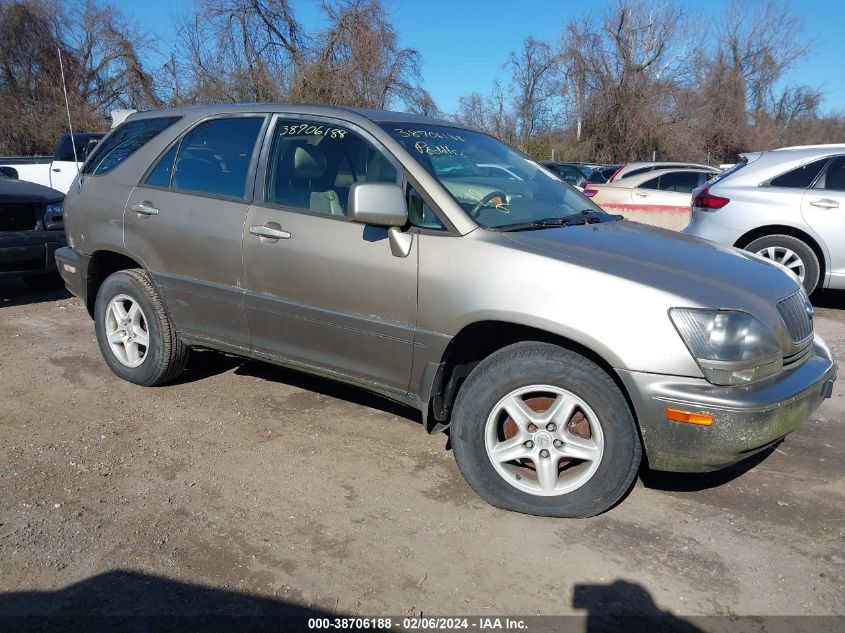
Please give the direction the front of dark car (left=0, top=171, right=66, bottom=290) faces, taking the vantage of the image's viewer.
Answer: facing the viewer

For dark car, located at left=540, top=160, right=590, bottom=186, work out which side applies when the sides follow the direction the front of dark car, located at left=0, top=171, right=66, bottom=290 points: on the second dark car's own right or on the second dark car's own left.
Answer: on the second dark car's own left

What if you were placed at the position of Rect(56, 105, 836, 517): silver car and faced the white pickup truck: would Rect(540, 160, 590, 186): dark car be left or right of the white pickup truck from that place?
right

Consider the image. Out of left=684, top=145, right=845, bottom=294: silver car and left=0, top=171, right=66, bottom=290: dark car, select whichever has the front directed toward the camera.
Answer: the dark car

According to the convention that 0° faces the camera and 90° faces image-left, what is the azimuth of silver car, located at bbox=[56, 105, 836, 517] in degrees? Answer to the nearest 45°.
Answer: approximately 315°

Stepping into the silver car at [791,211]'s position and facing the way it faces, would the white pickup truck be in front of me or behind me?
behind

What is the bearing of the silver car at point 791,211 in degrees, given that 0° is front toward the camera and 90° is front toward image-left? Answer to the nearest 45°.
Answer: approximately 270°

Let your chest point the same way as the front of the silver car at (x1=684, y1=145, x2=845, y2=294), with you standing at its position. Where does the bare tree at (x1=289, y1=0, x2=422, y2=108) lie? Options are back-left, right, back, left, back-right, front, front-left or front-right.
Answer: back-left

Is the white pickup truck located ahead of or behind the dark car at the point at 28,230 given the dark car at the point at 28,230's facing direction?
behind

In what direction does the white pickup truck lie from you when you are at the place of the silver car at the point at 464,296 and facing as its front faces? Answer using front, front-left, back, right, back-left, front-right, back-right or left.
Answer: back
